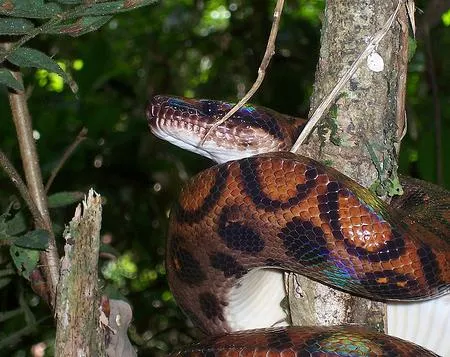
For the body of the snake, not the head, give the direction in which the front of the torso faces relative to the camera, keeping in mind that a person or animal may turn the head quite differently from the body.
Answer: to the viewer's left

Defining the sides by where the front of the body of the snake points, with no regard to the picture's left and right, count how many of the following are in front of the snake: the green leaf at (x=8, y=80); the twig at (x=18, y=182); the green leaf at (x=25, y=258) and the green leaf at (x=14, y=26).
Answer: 4

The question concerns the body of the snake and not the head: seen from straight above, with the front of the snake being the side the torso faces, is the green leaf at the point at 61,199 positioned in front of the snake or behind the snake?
in front

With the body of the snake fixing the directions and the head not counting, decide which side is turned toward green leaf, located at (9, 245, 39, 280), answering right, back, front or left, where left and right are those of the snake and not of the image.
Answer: front

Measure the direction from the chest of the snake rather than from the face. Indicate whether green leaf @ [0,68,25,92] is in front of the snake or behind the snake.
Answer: in front

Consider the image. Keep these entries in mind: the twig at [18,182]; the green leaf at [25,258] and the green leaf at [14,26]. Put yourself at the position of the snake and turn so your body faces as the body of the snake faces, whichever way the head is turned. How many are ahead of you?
3

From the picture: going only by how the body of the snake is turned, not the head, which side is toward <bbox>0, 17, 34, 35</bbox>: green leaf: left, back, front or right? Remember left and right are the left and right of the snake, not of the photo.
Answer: front
